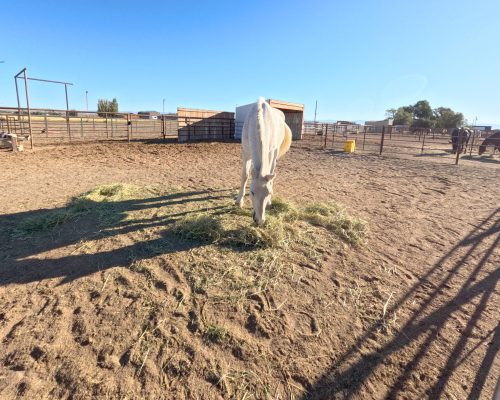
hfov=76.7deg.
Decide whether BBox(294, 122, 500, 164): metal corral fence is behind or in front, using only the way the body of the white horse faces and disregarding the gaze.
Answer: behind

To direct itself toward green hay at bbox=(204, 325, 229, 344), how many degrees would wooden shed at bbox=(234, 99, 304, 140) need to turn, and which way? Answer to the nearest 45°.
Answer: approximately 45° to its right

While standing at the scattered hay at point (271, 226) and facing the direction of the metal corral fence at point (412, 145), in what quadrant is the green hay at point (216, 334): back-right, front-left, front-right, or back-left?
back-right

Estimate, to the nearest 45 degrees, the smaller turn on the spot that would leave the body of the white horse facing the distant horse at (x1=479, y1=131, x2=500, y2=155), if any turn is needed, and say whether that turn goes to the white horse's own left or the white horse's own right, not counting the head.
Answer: approximately 135° to the white horse's own left

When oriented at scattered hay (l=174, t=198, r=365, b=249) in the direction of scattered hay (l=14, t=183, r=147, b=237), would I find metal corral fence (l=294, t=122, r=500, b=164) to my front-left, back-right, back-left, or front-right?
back-right

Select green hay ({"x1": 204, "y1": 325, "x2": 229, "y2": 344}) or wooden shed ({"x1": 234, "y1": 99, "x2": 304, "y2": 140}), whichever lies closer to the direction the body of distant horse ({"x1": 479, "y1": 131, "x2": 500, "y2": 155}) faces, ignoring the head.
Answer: the wooden shed

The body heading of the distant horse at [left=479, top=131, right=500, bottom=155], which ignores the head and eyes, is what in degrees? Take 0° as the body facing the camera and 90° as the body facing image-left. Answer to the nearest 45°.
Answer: approximately 90°

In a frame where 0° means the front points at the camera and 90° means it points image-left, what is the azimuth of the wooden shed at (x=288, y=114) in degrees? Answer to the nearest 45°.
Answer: approximately 315°

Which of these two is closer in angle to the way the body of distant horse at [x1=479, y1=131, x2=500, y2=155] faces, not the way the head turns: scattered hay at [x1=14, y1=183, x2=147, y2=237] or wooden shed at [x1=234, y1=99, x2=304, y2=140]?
the wooden shed

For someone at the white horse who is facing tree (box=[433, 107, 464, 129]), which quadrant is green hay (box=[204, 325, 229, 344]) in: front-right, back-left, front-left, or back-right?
back-right
